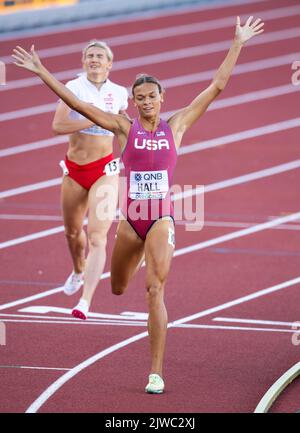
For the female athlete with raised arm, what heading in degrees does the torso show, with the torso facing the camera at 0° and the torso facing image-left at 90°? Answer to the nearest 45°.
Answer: approximately 0°

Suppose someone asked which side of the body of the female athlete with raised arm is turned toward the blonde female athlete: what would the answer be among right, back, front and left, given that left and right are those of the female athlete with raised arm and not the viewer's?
back

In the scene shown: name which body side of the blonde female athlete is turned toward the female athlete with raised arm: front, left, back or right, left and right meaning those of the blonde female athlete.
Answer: front

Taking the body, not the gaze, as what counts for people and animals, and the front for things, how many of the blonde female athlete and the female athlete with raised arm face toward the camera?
2

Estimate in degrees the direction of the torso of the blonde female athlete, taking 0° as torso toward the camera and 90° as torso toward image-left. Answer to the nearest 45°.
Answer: approximately 0°
